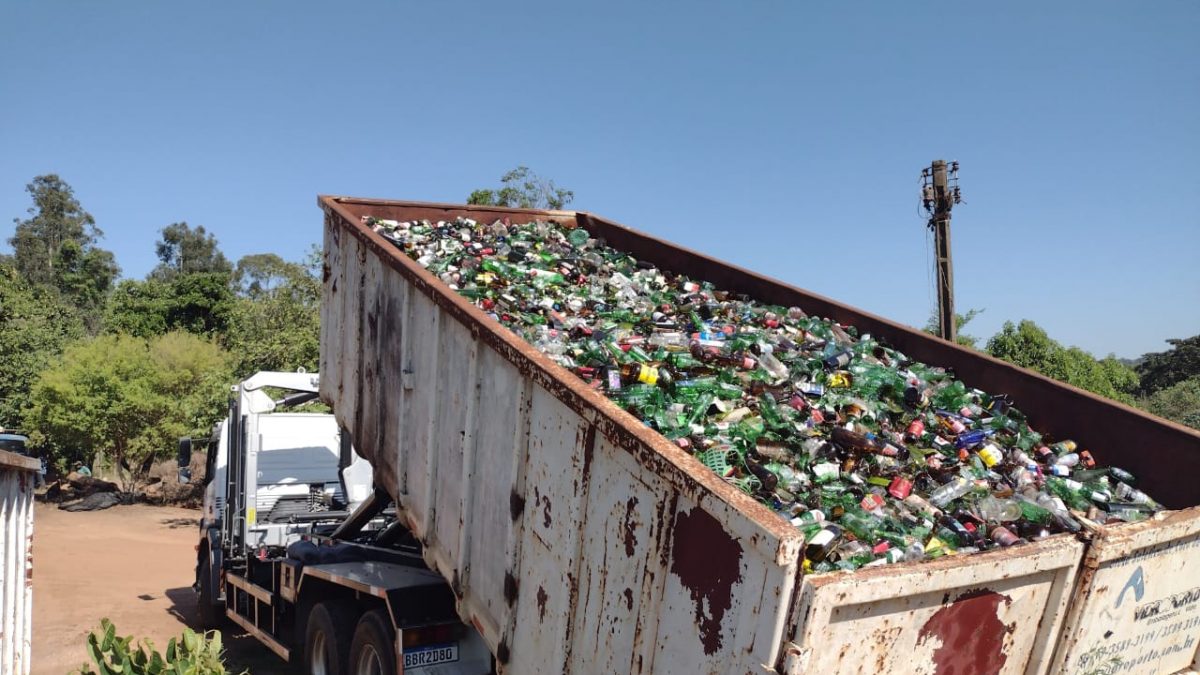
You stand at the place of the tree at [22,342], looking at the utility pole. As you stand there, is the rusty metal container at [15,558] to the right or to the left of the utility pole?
right

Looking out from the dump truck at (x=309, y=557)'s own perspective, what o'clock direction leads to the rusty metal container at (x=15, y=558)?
The rusty metal container is roughly at 9 o'clock from the dump truck.

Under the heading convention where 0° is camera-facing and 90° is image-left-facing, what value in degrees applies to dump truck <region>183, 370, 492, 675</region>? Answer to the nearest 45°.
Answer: approximately 135°

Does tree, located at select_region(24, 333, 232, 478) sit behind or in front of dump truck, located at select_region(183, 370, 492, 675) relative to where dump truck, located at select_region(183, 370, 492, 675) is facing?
in front

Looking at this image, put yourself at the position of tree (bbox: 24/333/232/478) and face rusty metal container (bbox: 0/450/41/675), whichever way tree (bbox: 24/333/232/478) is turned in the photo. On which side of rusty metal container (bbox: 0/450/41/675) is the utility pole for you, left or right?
left
